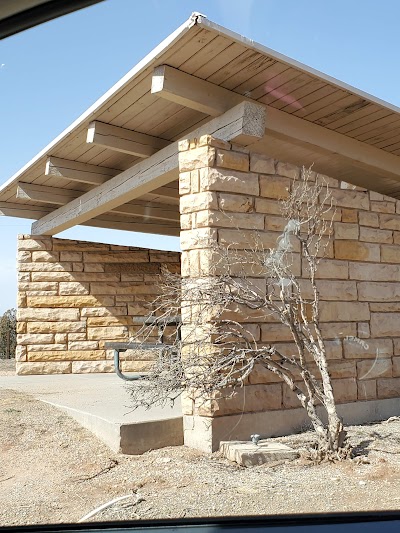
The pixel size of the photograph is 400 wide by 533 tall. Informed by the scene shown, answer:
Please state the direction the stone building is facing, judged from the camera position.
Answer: facing the viewer and to the left of the viewer
